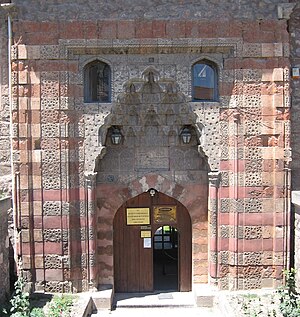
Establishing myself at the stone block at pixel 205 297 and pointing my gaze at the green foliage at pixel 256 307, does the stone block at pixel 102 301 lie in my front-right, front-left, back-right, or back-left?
back-right

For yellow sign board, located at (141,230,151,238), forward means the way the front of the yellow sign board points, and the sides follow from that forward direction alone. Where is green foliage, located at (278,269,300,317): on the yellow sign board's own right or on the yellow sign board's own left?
on the yellow sign board's own left

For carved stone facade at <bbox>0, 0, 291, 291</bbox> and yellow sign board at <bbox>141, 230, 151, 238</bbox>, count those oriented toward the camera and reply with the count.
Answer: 2

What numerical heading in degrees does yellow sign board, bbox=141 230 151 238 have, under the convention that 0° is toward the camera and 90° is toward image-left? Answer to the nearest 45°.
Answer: approximately 0°

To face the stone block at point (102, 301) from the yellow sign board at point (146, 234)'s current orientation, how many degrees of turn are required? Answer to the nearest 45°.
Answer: approximately 45° to its right
